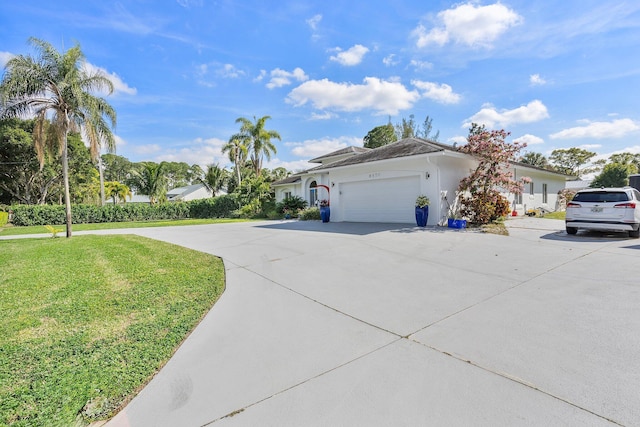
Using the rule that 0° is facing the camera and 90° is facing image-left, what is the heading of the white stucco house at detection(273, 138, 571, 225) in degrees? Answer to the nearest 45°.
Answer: approximately 45°

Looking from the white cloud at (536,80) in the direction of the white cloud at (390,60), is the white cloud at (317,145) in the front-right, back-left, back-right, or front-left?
front-right

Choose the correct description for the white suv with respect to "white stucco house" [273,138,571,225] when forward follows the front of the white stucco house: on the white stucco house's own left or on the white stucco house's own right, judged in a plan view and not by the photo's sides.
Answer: on the white stucco house's own left

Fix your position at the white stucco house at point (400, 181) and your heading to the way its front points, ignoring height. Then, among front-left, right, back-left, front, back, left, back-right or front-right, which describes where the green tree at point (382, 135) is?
back-right

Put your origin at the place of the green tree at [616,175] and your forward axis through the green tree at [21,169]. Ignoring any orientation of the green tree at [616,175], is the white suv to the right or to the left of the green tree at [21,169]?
left

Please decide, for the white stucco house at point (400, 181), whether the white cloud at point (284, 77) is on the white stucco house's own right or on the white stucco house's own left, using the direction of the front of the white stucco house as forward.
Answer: on the white stucco house's own right
